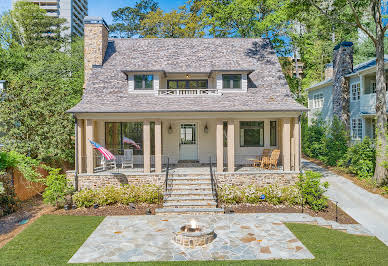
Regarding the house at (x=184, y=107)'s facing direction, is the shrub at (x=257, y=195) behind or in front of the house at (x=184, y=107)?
in front

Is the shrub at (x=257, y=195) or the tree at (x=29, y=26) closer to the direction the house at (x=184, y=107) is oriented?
the shrub

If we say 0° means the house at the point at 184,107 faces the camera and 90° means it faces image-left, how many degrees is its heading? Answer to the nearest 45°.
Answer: approximately 0°

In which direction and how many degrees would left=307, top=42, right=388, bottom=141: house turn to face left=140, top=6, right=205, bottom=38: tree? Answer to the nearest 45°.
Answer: approximately 135° to its right

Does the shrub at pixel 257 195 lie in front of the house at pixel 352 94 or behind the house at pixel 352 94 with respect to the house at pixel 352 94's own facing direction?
in front

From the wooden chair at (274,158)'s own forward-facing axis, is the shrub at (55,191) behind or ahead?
ahead

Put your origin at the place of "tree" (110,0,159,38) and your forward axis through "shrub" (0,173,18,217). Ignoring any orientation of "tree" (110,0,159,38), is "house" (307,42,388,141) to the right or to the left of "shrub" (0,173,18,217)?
left

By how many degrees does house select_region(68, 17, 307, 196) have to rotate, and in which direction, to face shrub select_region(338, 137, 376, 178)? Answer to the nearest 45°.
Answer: approximately 90° to its left

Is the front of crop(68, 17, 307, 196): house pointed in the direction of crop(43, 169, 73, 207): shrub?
no

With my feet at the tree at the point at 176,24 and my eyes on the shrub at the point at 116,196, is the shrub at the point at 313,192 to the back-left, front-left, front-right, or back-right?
front-left

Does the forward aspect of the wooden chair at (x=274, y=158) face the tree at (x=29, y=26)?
no

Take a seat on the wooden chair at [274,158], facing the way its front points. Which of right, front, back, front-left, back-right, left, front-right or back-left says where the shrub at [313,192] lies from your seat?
left

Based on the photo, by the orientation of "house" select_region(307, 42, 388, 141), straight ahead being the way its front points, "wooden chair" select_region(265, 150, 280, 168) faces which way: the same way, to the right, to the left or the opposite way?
the same way

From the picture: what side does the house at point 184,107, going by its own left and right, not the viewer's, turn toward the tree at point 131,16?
back

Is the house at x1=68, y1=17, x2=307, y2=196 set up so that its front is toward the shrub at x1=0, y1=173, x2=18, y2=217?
no

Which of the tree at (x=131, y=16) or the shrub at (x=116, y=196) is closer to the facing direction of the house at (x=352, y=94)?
the shrub

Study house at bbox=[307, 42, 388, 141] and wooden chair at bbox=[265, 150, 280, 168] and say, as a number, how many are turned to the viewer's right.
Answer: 0

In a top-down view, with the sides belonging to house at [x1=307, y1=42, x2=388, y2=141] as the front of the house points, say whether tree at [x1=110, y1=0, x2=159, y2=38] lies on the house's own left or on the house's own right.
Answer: on the house's own right
